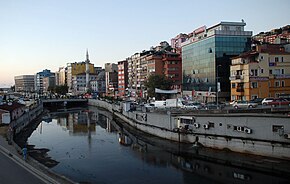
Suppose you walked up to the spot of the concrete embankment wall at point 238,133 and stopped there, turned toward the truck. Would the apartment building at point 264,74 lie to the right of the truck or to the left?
right

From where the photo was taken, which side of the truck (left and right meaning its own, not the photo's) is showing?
right

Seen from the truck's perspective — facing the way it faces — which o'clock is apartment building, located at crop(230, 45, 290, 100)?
The apartment building is roughly at 12 o'clock from the truck.
